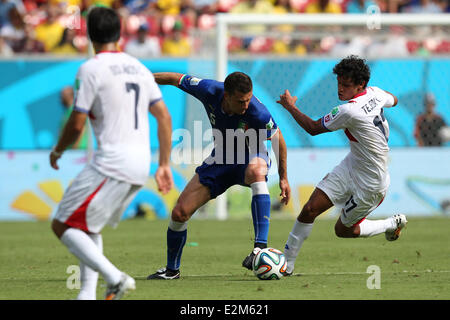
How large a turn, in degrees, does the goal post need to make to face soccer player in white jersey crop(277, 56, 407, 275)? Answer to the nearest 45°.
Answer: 0° — it already faces them

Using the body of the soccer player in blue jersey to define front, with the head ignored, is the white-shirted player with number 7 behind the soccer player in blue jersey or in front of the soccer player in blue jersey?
in front

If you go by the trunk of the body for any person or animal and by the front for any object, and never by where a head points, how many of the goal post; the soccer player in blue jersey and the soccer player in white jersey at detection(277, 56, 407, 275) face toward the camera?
2

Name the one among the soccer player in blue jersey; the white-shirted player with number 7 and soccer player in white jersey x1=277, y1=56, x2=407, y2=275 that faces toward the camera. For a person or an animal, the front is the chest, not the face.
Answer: the soccer player in blue jersey

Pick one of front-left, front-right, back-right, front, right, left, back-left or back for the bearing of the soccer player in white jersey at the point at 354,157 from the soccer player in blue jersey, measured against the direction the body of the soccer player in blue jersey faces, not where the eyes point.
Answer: left

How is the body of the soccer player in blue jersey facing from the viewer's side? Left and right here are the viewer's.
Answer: facing the viewer

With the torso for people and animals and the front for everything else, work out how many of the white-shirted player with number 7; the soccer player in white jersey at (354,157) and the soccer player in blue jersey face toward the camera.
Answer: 1

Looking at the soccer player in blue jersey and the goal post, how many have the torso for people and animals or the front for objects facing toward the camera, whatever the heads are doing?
2

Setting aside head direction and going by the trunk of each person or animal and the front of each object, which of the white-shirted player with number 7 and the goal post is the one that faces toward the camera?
the goal post

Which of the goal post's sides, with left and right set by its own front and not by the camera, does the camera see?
front

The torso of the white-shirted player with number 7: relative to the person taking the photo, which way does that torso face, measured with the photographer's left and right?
facing away from the viewer and to the left of the viewer

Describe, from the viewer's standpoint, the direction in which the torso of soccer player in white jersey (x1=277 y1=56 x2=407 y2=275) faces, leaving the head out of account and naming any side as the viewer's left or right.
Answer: facing away from the viewer and to the left of the viewer

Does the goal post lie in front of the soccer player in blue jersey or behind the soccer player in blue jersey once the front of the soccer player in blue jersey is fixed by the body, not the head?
behind

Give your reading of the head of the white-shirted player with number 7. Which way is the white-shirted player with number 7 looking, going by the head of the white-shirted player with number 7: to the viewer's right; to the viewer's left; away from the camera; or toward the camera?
away from the camera

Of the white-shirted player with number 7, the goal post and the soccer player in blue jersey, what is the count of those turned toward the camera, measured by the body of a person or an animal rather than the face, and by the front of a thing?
2
